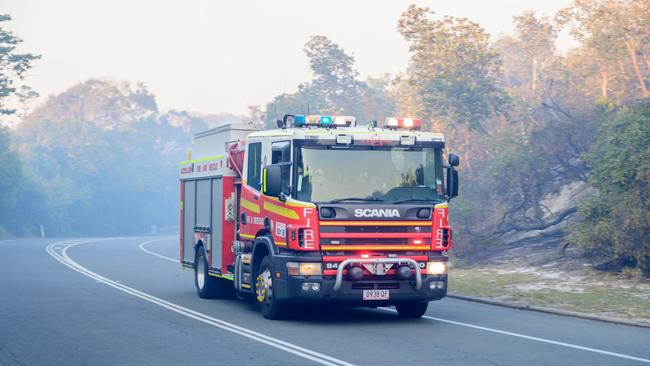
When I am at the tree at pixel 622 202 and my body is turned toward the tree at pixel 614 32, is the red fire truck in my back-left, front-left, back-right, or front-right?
back-left

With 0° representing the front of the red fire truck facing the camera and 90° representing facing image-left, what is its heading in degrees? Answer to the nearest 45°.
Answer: approximately 315°

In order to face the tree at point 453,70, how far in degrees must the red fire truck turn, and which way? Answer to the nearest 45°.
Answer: approximately 135° to its left

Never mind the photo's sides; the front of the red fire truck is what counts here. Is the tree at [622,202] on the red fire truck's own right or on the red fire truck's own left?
on the red fire truck's own left

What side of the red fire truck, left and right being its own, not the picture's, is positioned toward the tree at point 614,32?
left
